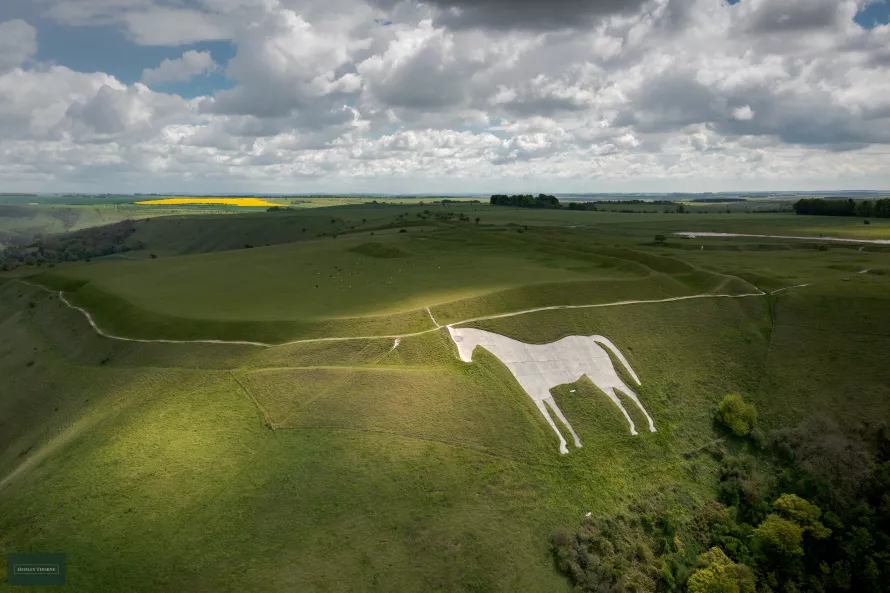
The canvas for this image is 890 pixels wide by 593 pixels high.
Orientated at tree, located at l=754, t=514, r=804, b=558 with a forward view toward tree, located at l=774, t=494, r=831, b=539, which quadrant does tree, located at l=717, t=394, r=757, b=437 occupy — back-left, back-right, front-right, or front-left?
front-left

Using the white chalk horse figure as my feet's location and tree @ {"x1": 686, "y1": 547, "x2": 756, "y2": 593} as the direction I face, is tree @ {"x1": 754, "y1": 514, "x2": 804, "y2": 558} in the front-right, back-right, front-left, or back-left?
front-left

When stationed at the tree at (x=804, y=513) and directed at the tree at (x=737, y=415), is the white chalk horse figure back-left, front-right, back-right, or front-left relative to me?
front-left

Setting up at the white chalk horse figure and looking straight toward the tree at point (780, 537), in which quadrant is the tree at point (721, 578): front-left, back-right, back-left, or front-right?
front-right

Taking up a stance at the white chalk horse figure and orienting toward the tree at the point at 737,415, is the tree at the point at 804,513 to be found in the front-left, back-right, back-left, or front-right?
front-right
